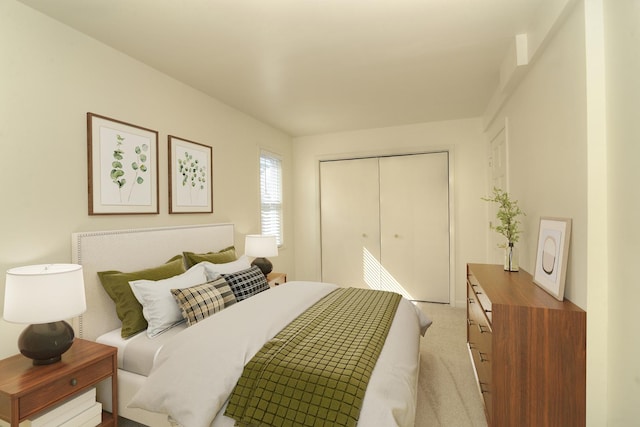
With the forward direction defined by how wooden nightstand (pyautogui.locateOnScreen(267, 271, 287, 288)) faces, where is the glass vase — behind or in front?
in front

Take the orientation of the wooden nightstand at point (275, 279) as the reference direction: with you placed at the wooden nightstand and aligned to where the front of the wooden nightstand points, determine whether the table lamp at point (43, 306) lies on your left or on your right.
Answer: on your right

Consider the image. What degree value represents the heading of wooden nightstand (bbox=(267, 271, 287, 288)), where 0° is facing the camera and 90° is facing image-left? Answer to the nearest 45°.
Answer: approximately 315°

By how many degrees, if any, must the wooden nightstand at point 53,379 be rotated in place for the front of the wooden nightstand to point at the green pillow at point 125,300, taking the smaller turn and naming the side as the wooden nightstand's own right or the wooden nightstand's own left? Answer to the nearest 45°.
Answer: approximately 90° to the wooden nightstand's own left

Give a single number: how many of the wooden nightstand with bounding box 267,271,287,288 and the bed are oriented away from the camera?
0

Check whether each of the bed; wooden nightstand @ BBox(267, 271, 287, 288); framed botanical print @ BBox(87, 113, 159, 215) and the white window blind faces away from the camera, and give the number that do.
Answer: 0

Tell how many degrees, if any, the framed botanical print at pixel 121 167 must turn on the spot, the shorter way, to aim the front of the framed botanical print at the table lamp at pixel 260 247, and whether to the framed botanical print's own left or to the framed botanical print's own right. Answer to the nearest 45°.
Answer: approximately 45° to the framed botanical print's own left

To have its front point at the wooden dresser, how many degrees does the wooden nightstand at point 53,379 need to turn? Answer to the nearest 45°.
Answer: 0° — it already faces it

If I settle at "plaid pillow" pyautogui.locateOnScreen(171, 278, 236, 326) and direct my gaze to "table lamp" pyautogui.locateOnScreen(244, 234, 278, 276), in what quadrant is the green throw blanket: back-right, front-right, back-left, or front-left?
back-right

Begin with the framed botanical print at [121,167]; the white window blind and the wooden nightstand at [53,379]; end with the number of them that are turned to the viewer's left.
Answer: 0

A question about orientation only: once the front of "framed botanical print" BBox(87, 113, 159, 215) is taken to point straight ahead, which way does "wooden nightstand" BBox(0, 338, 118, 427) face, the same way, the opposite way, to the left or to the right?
the same way

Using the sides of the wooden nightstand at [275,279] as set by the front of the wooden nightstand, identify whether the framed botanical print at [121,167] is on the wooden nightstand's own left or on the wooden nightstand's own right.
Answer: on the wooden nightstand's own right

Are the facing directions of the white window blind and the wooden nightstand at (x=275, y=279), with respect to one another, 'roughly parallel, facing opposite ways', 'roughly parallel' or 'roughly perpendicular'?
roughly parallel

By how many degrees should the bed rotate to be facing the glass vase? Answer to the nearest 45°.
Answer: approximately 45° to its left

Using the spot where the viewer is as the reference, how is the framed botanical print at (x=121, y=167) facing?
facing the viewer and to the right of the viewer

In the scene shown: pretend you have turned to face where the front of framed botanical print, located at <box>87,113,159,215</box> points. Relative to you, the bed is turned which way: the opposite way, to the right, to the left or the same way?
the same way
